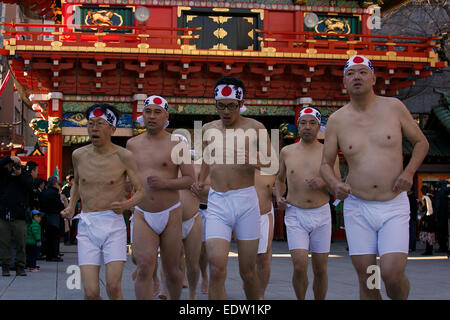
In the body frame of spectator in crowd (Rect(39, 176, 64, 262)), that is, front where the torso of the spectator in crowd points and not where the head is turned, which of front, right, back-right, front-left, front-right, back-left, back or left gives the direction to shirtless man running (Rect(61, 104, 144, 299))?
right

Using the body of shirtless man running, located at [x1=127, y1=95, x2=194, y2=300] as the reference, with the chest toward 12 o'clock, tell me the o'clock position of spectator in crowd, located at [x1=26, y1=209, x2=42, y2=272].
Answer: The spectator in crowd is roughly at 5 o'clock from the shirtless man running.

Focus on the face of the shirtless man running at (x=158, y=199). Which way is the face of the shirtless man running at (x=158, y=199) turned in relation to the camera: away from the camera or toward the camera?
toward the camera

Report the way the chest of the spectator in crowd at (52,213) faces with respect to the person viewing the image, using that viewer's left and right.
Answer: facing to the right of the viewer

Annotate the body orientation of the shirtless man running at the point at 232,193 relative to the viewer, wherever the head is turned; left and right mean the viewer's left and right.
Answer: facing the viewer

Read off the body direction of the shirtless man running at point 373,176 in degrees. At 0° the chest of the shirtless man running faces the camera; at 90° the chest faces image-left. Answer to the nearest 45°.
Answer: approximately 0°

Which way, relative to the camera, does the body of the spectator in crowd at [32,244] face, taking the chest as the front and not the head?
to the viewer's right

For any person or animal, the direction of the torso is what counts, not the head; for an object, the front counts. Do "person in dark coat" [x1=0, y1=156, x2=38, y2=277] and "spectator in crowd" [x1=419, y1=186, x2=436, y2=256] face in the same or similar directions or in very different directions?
very different directions

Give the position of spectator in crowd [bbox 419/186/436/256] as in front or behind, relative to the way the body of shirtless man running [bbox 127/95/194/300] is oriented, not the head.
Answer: behind

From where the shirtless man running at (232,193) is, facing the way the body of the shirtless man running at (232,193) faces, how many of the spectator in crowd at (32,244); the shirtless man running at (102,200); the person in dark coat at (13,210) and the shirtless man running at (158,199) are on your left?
0

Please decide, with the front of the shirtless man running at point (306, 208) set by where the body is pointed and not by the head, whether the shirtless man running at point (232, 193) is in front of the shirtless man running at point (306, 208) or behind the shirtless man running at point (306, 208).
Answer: in front

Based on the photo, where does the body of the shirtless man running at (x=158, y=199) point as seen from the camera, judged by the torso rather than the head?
toward the camera

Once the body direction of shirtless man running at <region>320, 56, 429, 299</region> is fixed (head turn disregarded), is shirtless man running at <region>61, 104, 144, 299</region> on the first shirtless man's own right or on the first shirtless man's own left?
on the first shirtless man's own right

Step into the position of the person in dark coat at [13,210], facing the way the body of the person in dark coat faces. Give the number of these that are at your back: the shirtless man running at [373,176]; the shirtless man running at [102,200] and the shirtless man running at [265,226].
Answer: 0

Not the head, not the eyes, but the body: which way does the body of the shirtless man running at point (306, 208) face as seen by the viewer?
toward the camera

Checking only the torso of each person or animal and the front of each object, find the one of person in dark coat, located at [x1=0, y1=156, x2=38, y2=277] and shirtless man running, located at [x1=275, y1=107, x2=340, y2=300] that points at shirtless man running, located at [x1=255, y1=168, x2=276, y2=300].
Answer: the person in dark coat
